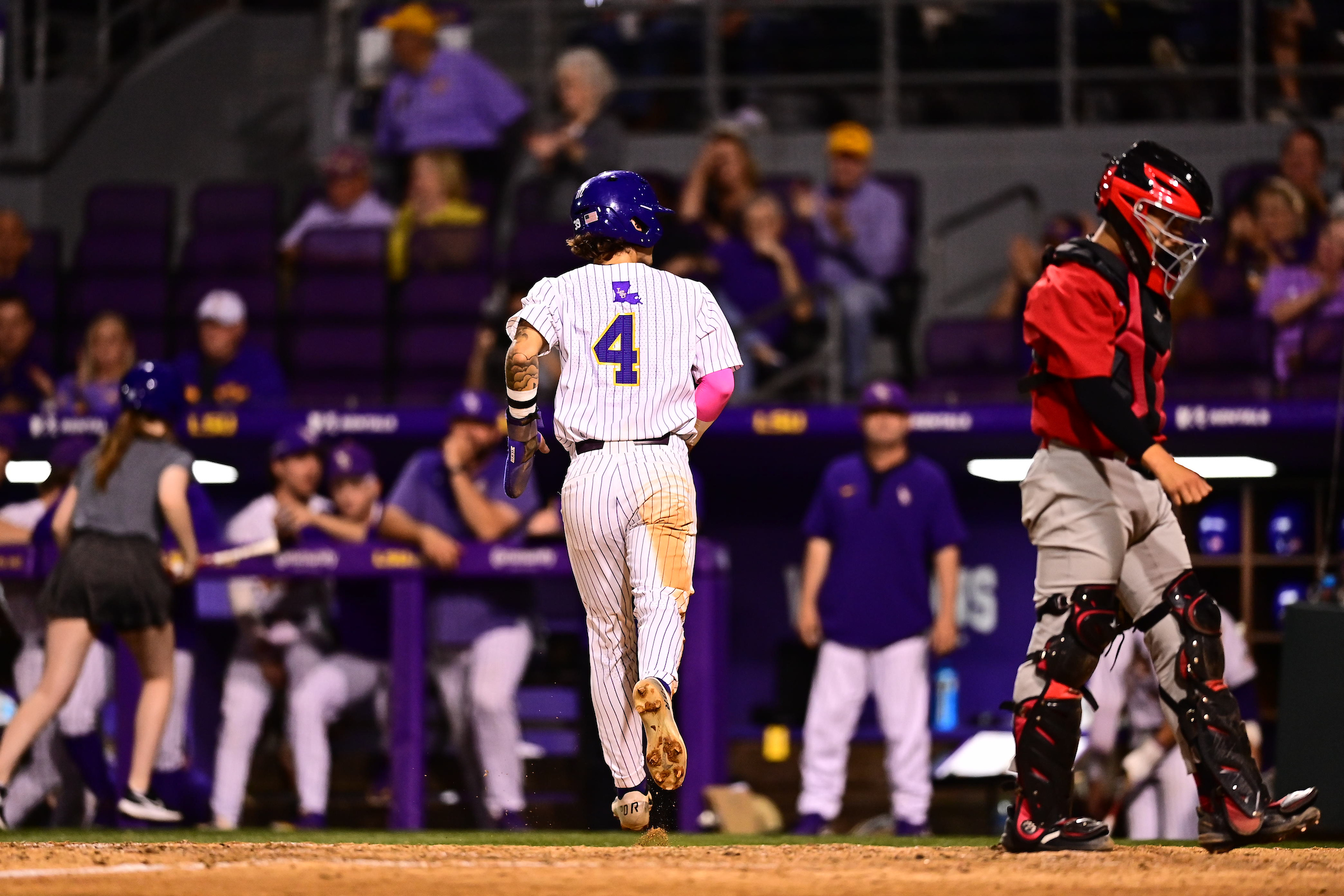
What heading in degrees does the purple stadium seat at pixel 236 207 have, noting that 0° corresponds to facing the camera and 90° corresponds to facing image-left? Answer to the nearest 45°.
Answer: approximately 0°

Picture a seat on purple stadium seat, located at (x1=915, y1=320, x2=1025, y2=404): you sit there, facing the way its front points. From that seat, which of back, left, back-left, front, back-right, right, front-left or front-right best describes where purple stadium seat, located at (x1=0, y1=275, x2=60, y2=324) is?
right

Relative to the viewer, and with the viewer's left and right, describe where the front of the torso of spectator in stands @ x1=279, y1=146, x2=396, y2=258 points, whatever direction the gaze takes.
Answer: facing the viewer

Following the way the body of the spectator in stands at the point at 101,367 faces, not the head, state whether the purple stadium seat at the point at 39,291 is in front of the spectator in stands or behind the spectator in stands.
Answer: behind

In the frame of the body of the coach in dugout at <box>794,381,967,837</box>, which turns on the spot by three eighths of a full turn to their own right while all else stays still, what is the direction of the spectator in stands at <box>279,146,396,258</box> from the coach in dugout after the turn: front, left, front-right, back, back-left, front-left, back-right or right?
front

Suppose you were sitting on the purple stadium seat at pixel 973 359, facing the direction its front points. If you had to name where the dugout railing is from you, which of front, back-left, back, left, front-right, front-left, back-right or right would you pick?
front-right

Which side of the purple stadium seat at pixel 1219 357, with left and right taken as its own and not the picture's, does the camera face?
front

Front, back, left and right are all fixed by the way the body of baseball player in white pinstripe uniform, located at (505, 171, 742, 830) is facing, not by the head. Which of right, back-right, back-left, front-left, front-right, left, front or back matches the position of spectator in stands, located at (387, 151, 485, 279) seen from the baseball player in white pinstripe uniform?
front

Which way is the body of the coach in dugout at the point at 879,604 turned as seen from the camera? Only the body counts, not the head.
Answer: toward the camera

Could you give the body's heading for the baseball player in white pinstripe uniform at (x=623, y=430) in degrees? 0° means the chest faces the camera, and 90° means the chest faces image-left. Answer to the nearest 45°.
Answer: approximately 180°

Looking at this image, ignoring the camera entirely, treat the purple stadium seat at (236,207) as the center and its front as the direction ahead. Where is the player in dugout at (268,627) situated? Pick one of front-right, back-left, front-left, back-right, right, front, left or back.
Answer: front

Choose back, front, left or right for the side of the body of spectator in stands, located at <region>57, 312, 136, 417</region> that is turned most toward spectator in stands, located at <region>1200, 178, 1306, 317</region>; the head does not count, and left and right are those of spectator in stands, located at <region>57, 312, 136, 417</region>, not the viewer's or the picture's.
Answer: left
